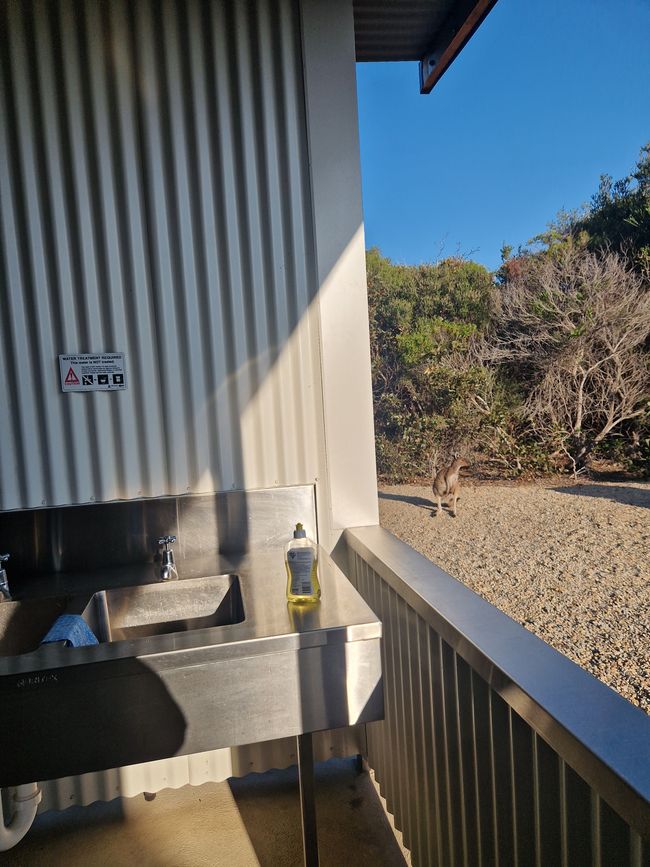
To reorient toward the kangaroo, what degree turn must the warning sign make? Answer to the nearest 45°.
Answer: approximately 135° to its left

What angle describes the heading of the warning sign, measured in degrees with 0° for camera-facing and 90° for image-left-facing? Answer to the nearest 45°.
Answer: approximately 0°

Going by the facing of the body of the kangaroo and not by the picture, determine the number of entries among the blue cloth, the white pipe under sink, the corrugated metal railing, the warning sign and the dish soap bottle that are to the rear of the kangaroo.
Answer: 0

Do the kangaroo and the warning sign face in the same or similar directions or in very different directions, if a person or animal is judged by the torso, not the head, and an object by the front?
same or similar directions

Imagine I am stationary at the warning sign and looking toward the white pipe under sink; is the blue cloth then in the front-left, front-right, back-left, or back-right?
front-left

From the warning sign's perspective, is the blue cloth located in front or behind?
in front

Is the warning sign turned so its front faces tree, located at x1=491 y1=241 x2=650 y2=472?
no

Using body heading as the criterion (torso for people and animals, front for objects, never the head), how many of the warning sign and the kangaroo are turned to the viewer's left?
0

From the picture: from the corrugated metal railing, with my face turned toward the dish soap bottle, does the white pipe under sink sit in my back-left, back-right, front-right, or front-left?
front-left
